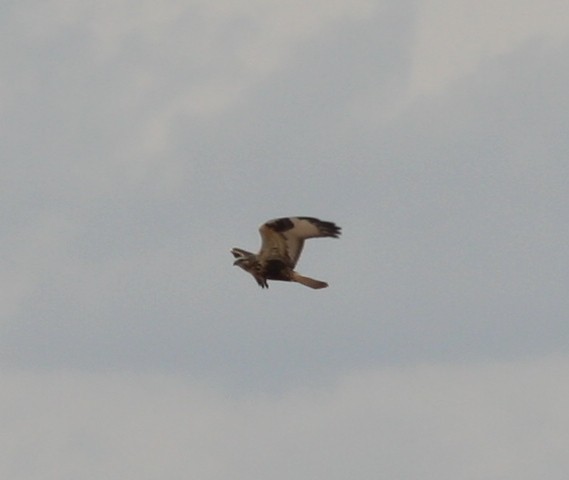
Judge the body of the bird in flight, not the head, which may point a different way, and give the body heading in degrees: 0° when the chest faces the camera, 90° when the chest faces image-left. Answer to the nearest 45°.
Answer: approximately 90°
